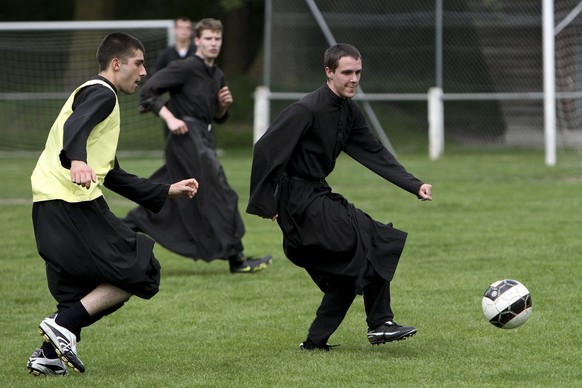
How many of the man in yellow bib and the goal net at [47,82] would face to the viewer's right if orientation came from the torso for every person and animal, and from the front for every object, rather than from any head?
1

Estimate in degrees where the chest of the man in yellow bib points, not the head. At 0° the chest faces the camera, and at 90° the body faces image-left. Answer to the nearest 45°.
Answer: approximately 270°

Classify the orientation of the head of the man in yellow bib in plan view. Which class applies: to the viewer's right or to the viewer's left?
to the viewer's right

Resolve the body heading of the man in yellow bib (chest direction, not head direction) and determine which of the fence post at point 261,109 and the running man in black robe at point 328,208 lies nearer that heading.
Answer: the running man in black robe

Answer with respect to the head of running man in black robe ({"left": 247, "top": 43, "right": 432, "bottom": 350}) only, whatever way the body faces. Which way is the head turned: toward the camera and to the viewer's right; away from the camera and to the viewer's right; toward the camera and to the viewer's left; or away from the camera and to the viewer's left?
toward the camera and to the viewer's right

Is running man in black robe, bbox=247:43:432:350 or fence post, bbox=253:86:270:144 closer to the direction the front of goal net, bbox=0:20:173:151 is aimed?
the running man in black robe

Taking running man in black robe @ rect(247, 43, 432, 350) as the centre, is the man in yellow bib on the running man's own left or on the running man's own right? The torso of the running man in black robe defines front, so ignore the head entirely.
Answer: on the running man's own right

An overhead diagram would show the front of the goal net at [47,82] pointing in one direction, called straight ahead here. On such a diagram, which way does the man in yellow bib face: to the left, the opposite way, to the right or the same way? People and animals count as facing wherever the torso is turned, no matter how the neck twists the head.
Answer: to the left

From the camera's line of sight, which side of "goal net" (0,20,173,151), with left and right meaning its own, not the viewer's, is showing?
front

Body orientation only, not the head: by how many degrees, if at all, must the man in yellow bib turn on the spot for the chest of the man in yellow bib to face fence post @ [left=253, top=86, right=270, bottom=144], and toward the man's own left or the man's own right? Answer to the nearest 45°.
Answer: approximately 90° to the man's own left

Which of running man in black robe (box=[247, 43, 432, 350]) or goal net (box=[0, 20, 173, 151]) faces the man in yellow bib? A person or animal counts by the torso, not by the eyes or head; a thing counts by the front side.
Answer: the goal net

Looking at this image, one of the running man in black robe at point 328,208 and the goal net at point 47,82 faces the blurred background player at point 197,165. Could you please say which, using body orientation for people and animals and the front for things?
the goal net

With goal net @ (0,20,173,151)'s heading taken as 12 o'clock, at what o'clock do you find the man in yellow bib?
The man in yellow bib is roughly at 12 o'clock from the goal net.

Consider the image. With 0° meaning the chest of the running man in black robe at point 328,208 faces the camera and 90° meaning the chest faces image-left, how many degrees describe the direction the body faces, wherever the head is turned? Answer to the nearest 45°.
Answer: approximately 315°
